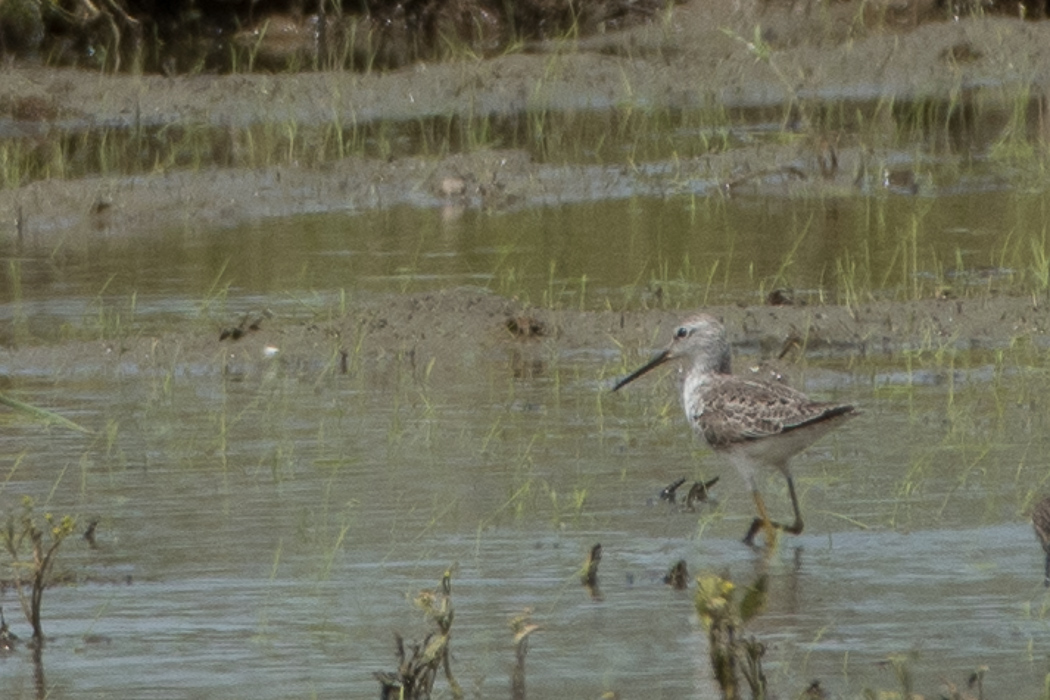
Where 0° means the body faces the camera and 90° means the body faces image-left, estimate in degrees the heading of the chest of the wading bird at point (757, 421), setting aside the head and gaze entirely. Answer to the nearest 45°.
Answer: approximately 90°

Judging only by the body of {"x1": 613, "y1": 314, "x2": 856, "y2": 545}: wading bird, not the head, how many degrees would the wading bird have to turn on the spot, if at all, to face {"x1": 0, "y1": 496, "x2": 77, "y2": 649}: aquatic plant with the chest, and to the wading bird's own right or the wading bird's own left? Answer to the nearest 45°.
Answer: approximately 45° to the wading bird's own left

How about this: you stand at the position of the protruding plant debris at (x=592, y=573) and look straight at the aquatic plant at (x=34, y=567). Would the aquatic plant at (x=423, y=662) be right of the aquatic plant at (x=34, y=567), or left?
left

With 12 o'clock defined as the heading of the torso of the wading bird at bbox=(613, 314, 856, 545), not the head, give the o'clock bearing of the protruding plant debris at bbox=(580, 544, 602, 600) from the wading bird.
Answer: The protruding plant debris is roughly at 10 o'clock from the wading bird.

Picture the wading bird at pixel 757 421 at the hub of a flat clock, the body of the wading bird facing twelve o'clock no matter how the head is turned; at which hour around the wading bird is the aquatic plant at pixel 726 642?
The aquatic plant is roughly at 9 o'clock from the wading bird.

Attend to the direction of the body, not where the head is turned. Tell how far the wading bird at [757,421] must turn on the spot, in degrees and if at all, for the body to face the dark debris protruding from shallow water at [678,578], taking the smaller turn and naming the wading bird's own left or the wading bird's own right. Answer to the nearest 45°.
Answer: approximately 90° to the wading bird's own left

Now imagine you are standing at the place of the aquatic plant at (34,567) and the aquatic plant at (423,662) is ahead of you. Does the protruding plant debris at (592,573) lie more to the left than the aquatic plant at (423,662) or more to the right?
left

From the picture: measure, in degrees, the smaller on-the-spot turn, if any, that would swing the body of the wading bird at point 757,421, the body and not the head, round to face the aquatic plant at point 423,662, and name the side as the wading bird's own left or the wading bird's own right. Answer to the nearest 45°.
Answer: approximately 90° to the wading bird's own left
